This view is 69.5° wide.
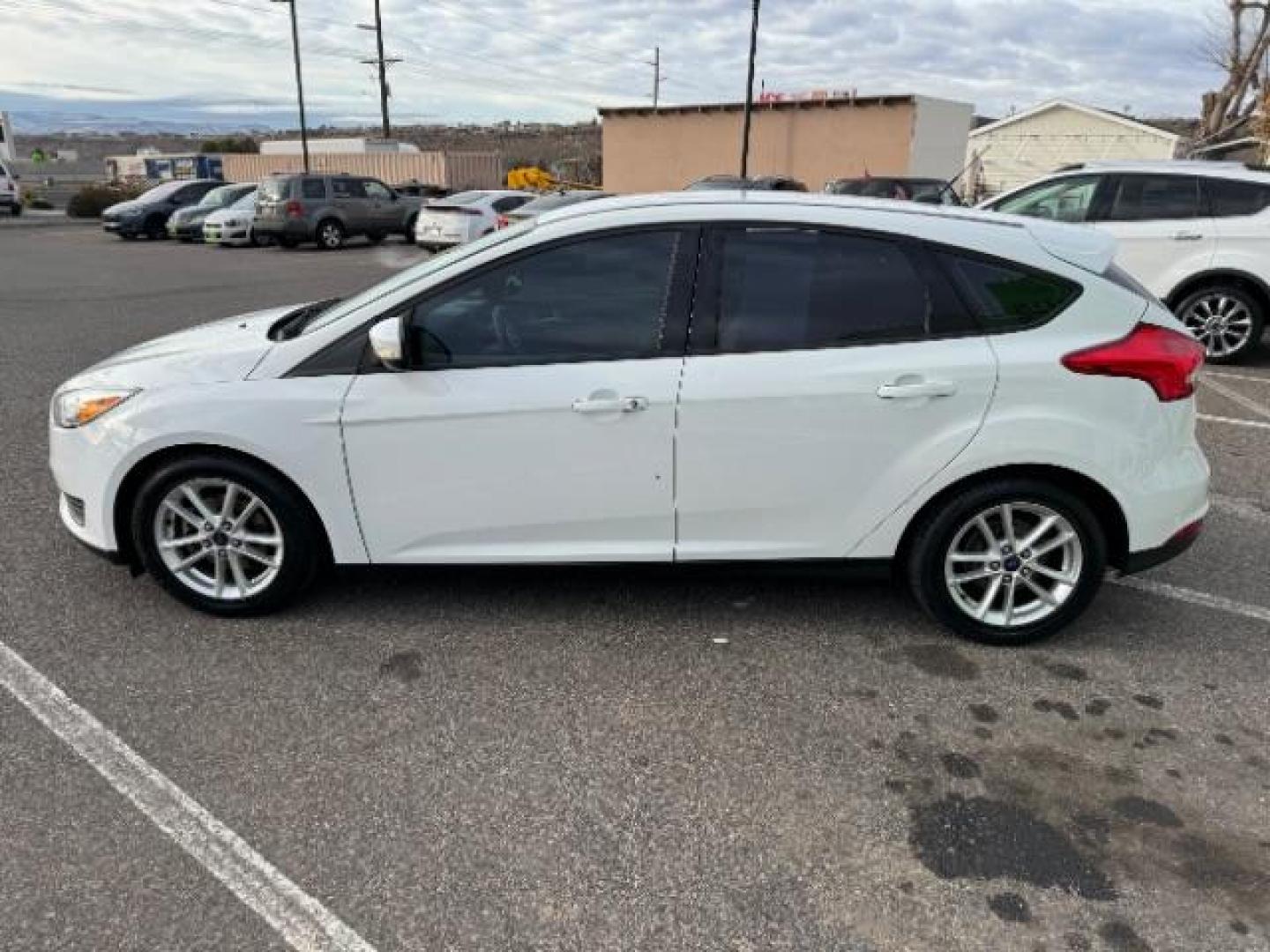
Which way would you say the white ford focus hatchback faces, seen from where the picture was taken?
facing to the left of the viewer

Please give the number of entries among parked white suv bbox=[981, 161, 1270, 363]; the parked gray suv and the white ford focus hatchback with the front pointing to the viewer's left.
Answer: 2

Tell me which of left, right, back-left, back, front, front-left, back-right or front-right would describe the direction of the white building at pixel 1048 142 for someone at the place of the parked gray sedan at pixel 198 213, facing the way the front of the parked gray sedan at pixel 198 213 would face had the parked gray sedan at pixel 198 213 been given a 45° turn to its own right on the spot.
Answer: back

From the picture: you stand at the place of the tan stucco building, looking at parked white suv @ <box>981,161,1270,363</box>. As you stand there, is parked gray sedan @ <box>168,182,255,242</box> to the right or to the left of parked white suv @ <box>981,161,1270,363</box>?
right

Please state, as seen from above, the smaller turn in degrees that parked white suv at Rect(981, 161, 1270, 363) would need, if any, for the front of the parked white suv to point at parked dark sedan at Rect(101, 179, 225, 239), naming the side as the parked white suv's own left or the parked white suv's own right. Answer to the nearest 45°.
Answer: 0° — it already faces it

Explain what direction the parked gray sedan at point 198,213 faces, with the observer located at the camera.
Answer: facing the viewer and to the left of the viewer

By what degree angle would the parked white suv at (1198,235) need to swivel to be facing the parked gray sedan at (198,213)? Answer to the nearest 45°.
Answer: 0° — it already faces it

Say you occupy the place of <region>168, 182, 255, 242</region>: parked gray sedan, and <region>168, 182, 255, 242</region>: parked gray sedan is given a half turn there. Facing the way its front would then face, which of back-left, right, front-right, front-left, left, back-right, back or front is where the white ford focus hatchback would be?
back-right

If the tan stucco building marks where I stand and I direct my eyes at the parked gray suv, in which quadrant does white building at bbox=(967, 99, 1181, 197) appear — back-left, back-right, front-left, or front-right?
back-left

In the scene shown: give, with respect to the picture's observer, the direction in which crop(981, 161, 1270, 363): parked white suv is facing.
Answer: facing to the left of the viewer

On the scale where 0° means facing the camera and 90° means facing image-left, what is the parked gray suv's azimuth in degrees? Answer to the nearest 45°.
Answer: approximately 225°
